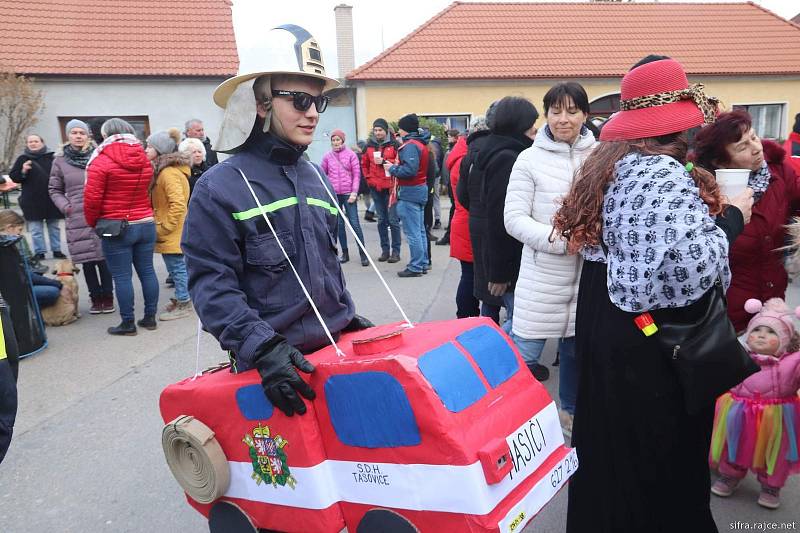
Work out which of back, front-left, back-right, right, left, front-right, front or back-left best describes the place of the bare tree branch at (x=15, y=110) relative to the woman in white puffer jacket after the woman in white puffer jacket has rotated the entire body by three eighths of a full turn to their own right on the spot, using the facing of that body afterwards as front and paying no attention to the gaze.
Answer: front-right

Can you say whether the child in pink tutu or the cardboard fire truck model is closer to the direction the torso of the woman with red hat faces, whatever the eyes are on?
the child in pink tutu

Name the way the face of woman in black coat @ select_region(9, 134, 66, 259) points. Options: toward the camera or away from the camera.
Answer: toward the camera

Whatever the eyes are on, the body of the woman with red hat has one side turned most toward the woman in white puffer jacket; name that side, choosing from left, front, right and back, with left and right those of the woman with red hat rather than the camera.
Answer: left

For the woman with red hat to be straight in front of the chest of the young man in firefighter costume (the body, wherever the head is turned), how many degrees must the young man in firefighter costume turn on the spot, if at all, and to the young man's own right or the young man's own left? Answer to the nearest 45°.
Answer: approximately 45° to the young man's own left

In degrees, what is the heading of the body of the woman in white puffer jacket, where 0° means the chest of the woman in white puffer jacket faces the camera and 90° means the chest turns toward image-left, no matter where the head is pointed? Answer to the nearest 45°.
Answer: approximately 315°

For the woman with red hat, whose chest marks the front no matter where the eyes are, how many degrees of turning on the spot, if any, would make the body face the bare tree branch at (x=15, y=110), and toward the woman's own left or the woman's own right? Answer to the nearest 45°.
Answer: approximately 90° to the woman's own left

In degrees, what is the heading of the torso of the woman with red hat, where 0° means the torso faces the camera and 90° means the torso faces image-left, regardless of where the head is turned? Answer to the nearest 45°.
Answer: approximately 225°

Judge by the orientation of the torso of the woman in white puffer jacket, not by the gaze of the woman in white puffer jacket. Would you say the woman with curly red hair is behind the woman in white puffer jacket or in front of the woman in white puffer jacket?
in front

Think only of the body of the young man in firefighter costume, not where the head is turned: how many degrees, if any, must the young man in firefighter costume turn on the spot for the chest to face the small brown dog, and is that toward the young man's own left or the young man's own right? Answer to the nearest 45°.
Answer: approximately 180°

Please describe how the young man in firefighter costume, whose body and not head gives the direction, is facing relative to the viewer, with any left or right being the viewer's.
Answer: facing the viewer and to the right of the viewer

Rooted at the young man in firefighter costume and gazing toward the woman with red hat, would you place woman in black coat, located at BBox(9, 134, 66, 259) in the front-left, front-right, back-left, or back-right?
back-left
